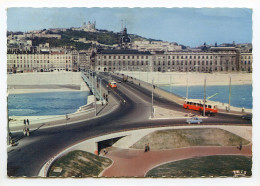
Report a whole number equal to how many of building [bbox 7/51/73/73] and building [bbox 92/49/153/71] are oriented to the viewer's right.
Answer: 0

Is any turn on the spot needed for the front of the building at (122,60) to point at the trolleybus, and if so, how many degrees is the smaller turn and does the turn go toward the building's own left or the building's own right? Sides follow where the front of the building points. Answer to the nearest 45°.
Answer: approximately 45° to the building's own left

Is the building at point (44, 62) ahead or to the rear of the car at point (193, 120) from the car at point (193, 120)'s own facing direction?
to the rear

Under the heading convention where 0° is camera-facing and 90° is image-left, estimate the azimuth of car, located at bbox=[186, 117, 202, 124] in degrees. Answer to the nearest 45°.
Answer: approximately 270°

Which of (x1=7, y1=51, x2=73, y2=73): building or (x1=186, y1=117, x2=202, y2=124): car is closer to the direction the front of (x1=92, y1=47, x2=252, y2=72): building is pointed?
the car

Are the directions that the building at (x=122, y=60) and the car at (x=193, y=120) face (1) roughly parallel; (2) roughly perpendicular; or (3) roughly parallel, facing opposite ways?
roughly perpendicular

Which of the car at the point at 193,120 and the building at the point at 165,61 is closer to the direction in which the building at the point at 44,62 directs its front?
the car

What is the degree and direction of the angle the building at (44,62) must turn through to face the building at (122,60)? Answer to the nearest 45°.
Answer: approximately 90° to its left
